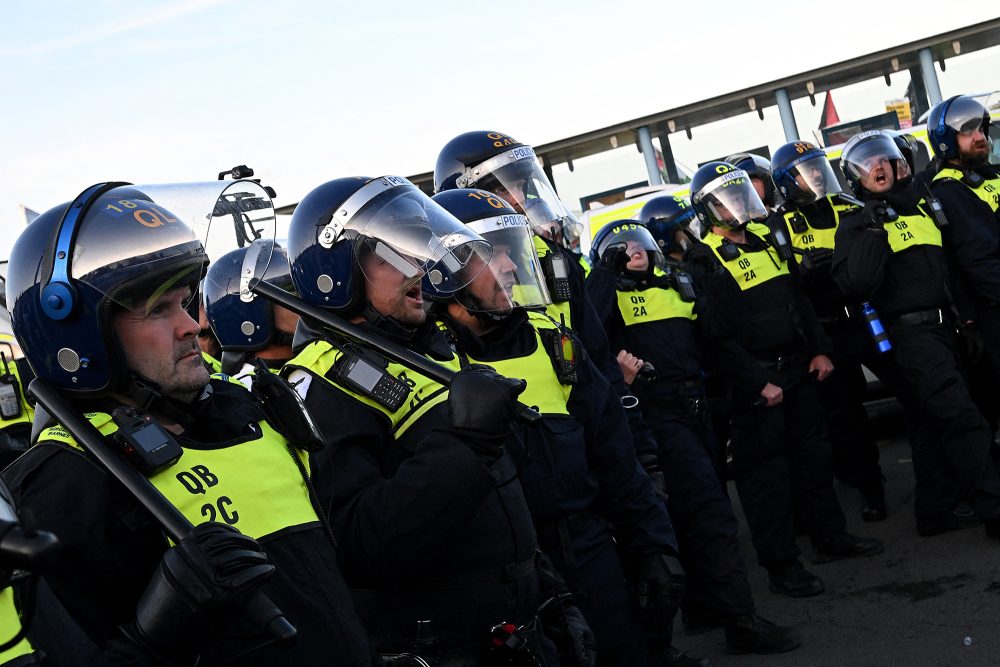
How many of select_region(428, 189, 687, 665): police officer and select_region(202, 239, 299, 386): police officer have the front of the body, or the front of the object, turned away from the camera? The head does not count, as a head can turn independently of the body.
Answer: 0
